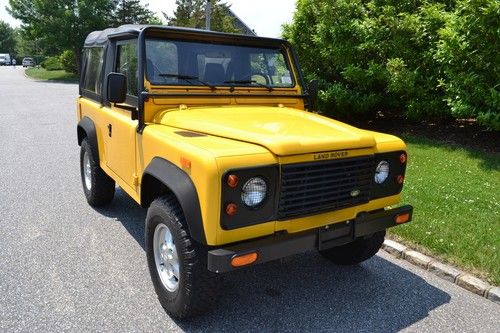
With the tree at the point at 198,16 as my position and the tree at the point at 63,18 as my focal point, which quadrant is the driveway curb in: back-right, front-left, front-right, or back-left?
back-left

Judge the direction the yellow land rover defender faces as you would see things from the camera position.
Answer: facing the viewer and to the right of the viewer

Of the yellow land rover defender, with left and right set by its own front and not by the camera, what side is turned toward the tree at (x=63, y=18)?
back

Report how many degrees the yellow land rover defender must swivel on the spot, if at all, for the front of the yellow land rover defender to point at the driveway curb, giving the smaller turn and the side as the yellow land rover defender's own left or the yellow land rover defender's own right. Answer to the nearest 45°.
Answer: approximately 45° to the yellow land rover defender's own left

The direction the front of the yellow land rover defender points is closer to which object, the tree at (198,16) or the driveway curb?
the driveway curb

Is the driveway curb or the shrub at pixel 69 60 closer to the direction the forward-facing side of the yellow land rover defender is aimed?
the driveway curb

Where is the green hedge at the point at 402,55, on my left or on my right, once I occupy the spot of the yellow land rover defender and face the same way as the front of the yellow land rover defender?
on my left

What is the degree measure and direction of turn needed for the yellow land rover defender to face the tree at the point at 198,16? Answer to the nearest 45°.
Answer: approximately 135° to its left

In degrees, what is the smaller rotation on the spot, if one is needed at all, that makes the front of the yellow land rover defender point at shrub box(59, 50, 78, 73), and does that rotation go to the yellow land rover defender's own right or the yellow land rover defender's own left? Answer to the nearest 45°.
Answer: approximately 180°

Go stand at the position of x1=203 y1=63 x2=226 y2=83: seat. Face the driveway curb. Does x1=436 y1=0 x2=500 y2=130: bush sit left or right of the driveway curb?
left

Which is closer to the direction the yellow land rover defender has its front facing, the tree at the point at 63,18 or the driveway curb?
the driveway curb

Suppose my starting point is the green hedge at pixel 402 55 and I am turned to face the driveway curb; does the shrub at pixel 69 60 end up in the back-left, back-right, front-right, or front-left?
back-right

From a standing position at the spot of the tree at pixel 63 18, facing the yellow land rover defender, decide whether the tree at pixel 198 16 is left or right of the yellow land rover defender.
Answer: left

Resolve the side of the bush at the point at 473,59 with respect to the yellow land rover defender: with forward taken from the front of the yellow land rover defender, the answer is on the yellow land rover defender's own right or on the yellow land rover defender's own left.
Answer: on the yellow land rover defender's own left
